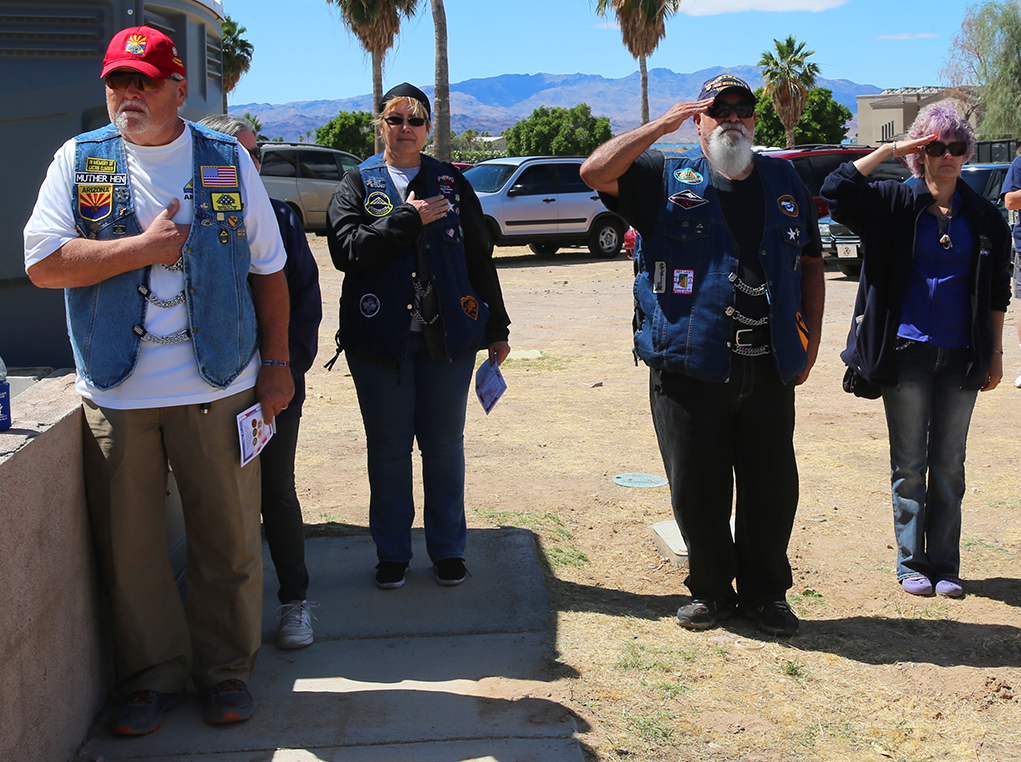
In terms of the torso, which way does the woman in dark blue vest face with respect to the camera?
toward the camera

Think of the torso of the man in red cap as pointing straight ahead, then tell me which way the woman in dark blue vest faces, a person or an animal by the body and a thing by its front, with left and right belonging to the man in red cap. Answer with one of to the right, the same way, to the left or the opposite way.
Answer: the same way

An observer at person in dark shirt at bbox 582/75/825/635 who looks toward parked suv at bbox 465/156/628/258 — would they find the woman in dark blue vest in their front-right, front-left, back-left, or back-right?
front-left

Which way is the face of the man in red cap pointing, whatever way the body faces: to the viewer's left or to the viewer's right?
to the viewer's left

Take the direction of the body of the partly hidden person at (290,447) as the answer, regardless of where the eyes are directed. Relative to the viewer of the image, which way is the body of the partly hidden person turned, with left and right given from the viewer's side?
facing the viewer

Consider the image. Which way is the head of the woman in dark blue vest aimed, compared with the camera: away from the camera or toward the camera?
toward the camera

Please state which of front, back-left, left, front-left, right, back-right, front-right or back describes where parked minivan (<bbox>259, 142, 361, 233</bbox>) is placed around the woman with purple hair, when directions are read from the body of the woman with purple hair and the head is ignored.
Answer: back-right

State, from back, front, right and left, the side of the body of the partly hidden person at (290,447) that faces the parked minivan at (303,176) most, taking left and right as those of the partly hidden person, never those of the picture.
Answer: back

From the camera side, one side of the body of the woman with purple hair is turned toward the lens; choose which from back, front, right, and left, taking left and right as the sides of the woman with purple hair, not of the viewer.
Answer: front

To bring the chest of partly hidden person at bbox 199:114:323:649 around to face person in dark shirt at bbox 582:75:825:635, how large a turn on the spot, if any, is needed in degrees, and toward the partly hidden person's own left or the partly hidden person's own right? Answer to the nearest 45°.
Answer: approximately 90° to the partly hidden person's own left

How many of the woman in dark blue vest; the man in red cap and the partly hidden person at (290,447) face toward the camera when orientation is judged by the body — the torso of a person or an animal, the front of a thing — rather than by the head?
3

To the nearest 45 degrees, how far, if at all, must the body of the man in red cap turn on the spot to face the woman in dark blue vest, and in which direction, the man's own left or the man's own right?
approximately 135° to the man's own left

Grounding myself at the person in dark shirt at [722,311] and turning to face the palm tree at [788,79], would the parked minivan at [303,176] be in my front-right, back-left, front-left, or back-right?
front-left

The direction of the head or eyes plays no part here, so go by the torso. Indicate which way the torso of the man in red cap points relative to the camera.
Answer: toward the camera
